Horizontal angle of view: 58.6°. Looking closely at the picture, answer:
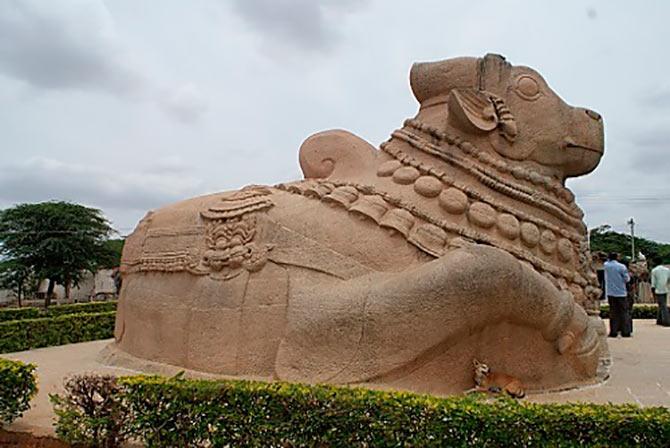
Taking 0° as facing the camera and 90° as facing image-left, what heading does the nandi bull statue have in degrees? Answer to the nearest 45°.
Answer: approximately 270°

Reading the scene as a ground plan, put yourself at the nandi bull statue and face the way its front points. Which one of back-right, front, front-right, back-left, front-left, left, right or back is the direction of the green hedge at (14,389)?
back

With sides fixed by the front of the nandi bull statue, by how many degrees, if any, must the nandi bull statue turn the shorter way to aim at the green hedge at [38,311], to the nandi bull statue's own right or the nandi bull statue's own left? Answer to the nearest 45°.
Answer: approximately 135° to the nandi bull statue's own left

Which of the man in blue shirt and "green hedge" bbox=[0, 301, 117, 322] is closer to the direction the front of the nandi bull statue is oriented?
the man in blue shirt

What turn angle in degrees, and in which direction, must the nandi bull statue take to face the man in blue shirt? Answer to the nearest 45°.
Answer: approximately 45° to its left

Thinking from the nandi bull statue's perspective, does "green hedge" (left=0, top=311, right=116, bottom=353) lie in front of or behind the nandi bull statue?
behind

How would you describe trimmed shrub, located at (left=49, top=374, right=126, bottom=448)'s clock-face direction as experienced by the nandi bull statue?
The trimmed shrub is roughly at 5 o'clock from the nandi bull statue.

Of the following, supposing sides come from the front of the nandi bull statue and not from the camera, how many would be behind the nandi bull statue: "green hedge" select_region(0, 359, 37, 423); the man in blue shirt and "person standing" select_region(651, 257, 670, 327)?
1

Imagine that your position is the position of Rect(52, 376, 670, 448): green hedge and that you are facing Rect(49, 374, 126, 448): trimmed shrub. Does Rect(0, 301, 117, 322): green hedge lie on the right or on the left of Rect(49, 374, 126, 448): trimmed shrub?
right
